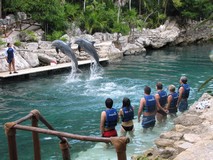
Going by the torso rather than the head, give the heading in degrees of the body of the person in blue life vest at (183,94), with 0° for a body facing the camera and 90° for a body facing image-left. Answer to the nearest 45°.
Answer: approximately 135°

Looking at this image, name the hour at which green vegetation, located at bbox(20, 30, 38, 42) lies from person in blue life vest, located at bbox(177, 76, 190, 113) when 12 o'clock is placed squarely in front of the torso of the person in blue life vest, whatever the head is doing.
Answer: The green vegetation is roughly at 12 o'clock from the person in blue life vest.

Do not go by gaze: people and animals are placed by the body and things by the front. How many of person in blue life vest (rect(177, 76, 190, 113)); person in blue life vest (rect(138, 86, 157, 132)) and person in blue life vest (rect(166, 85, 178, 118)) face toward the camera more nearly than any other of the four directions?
0

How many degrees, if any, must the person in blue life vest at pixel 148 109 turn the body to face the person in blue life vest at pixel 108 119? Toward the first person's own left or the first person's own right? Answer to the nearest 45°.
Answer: approximately 90° to the first person's own left

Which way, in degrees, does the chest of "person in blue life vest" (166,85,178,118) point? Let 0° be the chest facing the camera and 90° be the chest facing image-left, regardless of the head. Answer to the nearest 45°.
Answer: approximately 135°

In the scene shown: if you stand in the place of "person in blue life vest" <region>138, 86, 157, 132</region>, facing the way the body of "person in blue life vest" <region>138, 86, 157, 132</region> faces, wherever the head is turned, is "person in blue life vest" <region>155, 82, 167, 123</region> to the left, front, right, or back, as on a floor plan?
right

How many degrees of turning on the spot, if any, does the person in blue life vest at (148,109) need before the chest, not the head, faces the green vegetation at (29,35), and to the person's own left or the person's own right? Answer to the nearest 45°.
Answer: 0° — they already face it

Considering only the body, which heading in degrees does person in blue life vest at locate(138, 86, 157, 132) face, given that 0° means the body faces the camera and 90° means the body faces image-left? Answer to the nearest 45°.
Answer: approximately 135°

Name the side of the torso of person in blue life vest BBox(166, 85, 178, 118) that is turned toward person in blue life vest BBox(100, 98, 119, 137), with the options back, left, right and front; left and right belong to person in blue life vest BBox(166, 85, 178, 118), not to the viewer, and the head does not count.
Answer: left

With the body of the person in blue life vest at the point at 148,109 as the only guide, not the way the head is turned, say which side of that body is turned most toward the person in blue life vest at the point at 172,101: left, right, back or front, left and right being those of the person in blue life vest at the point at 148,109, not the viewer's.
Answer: right

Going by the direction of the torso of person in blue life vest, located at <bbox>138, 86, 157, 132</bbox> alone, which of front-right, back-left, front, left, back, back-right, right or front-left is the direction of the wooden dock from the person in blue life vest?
front

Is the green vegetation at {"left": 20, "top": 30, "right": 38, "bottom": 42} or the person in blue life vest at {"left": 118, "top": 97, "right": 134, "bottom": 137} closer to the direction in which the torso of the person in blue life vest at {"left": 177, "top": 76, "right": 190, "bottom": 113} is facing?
the green vegetation

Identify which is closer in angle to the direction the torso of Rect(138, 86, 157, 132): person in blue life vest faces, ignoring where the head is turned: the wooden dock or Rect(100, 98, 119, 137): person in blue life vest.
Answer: the wooden dock
